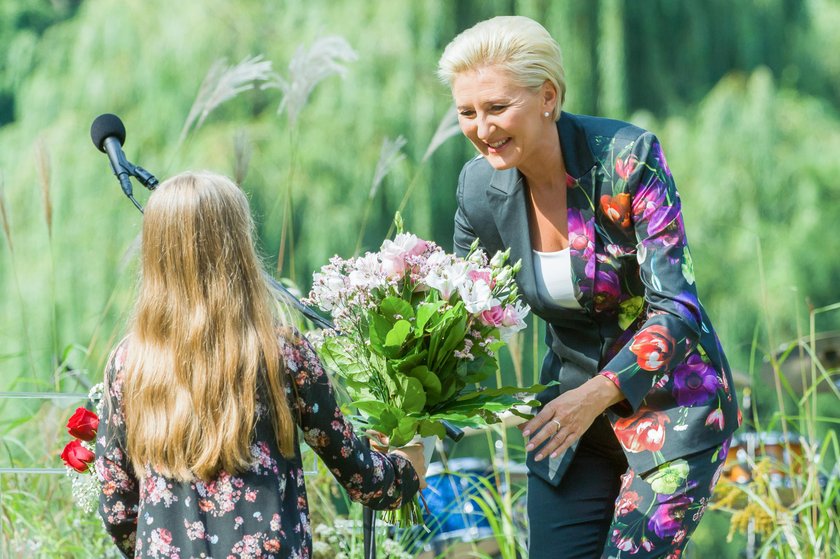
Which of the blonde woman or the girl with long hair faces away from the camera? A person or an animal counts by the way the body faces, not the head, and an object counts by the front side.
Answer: the girl with long hair

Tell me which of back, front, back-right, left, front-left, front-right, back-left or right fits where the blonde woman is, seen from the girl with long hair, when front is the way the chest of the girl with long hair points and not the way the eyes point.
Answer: right

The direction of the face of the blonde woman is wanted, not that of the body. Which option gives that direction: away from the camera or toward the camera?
toward the camera

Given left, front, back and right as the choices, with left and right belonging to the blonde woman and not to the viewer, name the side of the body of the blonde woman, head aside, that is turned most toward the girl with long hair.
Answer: front

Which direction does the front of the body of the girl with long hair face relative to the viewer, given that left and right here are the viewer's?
facing away from the viewer

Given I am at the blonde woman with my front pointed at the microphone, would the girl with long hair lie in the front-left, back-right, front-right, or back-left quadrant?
front-left

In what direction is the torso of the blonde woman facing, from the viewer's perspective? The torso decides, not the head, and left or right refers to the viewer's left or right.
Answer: facing the viewer and to the left of the viewer

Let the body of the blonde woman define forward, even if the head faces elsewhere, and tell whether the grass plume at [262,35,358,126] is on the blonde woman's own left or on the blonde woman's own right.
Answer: on the blonde woman's own right

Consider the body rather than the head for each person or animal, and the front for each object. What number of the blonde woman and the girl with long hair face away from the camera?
1

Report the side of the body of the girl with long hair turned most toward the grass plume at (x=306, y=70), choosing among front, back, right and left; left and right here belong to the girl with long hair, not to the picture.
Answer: front

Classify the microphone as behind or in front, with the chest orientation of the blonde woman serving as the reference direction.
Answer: in front

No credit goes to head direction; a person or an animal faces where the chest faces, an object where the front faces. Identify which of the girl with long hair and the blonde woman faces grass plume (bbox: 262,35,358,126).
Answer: the girl with long hair
